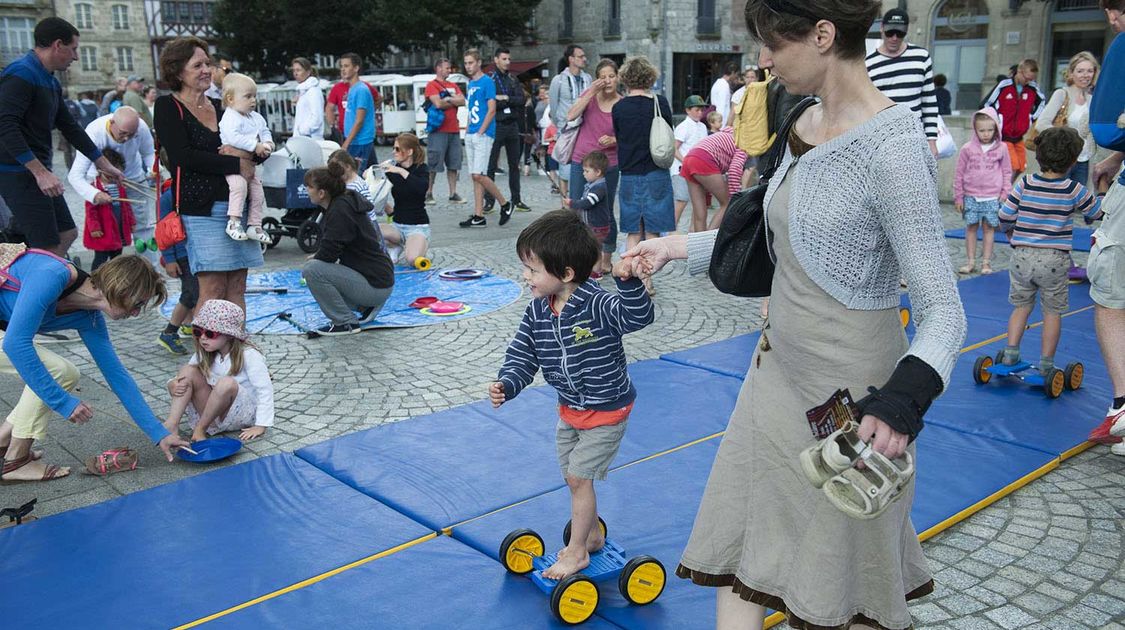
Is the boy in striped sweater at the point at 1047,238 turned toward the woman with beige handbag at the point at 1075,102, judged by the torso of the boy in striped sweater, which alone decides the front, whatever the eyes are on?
yes

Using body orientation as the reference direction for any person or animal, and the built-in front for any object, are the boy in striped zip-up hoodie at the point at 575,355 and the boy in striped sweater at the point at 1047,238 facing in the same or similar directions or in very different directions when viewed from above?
very different directions

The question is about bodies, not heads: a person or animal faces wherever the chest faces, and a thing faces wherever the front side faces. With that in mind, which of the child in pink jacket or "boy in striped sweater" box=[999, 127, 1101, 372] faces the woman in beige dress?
the child in pink jacket

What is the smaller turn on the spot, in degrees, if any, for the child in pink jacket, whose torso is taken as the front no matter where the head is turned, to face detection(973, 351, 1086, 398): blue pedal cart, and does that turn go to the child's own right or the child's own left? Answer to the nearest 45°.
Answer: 0° — they already face it

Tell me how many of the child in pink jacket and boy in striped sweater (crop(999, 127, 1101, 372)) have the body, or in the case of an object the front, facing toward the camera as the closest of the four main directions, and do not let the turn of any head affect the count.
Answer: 1

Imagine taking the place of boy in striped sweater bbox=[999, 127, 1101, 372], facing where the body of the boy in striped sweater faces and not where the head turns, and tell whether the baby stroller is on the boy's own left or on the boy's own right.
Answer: on the boy's own left

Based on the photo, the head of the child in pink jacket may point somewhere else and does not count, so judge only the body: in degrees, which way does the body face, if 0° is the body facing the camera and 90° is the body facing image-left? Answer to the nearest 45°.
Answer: approximately 0°

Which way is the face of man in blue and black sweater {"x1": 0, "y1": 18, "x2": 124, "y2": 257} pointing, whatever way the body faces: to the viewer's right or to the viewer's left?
to the viewer's right

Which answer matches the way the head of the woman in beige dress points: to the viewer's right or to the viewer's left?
to the viewer's left

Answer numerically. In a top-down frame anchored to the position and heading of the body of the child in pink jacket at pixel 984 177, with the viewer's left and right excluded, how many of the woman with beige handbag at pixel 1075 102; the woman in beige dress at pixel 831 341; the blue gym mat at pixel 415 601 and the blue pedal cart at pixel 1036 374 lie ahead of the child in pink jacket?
3

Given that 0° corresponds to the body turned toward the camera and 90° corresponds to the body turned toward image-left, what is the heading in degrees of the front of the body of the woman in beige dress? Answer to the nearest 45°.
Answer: approximately 45°

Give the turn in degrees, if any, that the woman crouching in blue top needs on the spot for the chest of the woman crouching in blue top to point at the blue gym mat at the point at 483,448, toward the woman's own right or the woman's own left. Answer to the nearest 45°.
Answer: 0° — they already face it
